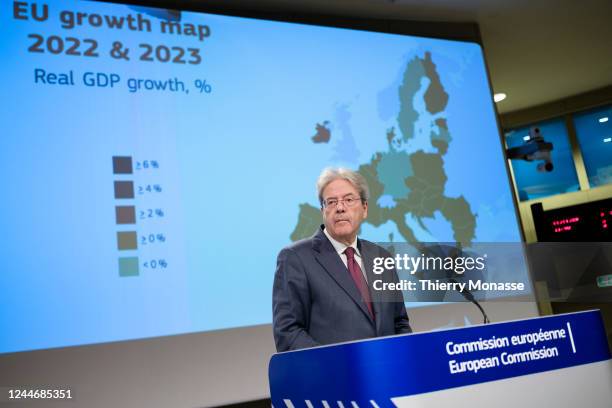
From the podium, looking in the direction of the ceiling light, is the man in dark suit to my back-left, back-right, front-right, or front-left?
front-left

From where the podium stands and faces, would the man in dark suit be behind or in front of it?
behind

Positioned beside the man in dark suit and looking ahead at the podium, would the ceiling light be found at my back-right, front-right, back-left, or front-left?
back-left

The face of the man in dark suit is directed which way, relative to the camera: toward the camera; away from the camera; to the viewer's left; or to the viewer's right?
toward the camera

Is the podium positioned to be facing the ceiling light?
no

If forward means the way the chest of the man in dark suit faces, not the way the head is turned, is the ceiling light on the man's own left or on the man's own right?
on the man's own left

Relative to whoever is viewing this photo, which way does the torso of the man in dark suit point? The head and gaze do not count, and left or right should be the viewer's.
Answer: facing the viewer and to the right of the viewer

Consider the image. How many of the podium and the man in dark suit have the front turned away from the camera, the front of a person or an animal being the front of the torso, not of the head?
0

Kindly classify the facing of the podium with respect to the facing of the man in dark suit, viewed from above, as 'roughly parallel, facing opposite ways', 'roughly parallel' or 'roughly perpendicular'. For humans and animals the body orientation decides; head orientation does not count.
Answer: roughly parallel

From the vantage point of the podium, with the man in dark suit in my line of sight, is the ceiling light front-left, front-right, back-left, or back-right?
front-right
